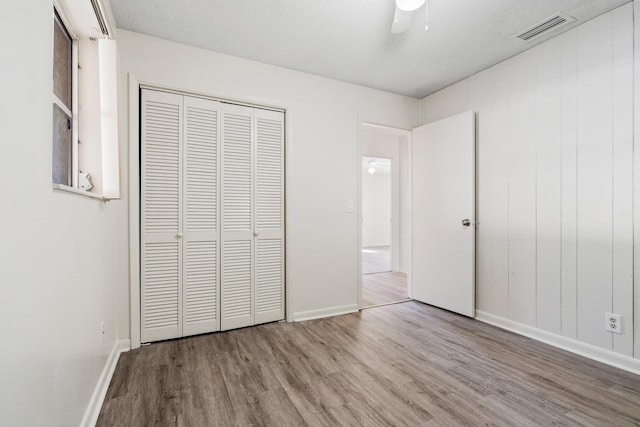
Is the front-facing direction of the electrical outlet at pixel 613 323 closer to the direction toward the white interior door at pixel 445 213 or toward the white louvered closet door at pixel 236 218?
the white louvered closet door

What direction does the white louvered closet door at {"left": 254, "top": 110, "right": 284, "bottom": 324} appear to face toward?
toward the camera

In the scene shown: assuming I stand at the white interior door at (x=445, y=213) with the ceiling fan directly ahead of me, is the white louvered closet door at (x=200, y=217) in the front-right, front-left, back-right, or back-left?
front-right

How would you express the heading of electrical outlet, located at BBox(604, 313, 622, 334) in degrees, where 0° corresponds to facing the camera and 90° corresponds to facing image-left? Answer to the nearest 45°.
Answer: approximately 45°

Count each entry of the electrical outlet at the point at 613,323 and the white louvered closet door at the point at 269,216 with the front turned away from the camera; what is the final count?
0

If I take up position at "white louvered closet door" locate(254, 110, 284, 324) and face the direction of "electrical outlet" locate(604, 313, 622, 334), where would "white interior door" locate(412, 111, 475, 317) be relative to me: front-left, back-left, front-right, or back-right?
front-left

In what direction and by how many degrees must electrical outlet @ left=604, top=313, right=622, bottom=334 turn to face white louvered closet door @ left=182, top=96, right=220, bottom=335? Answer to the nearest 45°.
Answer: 0° — it already faces it

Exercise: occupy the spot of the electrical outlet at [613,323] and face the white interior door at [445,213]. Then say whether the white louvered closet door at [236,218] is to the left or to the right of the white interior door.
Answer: left

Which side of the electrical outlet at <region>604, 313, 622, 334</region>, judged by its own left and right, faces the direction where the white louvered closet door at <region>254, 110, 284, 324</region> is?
front

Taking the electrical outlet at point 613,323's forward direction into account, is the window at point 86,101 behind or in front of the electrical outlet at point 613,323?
in front

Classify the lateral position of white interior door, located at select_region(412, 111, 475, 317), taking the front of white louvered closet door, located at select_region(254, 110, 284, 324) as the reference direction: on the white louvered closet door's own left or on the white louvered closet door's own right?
on the white louvered closet door's own left

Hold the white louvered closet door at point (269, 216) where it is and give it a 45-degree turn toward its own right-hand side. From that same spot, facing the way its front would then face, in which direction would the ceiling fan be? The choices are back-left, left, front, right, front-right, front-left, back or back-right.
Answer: left

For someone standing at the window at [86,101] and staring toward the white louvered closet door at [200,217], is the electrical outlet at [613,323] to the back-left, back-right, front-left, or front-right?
front-right

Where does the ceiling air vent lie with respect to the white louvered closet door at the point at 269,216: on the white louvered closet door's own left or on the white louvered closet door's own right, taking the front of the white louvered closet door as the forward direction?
on the white louvered closet door's own left

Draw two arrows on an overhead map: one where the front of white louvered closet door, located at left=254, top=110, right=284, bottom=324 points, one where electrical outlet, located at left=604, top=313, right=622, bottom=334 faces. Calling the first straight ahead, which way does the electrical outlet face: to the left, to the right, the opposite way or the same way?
to the right

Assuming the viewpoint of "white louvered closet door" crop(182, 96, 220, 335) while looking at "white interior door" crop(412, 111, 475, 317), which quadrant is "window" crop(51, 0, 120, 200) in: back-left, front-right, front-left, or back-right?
back-right

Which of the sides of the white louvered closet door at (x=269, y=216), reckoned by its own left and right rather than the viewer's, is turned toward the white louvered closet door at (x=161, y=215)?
right
